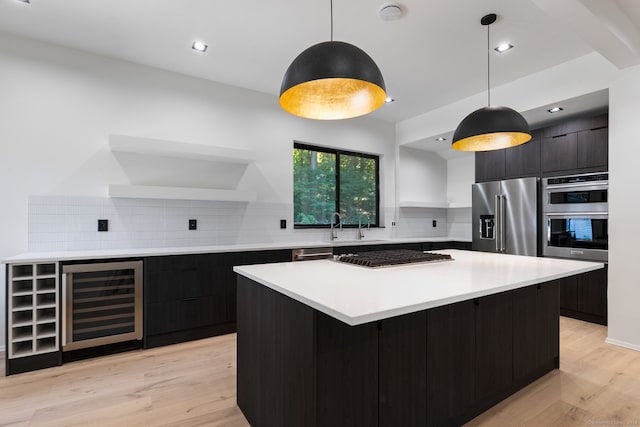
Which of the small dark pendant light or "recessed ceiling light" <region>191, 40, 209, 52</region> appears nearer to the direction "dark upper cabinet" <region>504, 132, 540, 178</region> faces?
the small dark pendant light

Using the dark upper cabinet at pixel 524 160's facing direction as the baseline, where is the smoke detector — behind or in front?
in front

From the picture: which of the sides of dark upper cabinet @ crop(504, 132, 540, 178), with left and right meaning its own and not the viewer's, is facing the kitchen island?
front

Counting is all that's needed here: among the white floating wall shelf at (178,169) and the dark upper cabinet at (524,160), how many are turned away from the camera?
0

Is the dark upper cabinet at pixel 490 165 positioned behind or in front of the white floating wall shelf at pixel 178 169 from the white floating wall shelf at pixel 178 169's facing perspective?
in front

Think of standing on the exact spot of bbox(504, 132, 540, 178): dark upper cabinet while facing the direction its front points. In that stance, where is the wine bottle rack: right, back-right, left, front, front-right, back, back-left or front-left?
front-right

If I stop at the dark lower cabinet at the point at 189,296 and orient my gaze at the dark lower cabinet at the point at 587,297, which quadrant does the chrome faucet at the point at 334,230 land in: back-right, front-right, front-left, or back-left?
front-left

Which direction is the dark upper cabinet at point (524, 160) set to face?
toward the camera

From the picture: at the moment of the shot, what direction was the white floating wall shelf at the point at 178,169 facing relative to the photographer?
facing the viewer and to the right of the viewer

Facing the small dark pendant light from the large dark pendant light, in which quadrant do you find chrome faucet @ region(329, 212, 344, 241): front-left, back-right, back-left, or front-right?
front-left
